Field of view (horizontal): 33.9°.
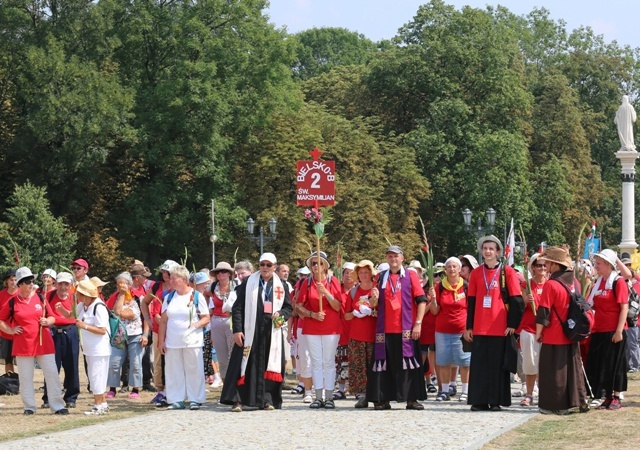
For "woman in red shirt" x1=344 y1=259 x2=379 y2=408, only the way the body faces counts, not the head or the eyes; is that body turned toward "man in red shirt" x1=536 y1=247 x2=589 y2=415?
no

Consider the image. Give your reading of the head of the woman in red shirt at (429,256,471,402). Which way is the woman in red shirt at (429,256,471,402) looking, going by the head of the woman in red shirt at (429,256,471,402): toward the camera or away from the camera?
toward the camera

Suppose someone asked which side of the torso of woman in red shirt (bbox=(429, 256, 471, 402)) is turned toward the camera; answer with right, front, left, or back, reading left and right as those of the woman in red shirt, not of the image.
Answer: front

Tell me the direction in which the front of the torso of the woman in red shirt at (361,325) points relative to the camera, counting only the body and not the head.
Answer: toward the camera

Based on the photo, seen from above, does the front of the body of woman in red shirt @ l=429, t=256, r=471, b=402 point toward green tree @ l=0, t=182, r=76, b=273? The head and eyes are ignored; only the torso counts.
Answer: no

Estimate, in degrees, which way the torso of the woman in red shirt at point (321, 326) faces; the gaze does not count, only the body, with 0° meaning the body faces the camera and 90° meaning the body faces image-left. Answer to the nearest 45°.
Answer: approximately 0°

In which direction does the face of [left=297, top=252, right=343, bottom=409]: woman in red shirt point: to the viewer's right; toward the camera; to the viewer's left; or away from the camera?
toward the camera

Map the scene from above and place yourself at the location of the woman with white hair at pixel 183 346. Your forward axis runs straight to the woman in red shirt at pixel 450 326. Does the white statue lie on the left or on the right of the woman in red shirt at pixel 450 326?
left

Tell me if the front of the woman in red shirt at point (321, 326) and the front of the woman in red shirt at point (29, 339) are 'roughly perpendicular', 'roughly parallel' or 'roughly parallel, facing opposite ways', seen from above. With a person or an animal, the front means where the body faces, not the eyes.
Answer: roughly parallel

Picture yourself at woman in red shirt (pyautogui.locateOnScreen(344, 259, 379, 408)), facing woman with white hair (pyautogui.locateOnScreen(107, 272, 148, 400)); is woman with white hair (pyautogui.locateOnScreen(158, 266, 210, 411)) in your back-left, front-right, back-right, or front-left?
front-left

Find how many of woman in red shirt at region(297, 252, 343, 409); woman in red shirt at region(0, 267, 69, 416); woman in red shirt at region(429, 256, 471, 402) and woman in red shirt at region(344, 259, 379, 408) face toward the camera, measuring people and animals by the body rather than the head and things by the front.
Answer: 4

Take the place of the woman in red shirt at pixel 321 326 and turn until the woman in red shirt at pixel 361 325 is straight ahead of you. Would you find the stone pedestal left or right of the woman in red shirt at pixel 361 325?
left

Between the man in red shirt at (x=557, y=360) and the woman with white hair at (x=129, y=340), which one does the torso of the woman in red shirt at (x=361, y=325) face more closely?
the man in red shirt
